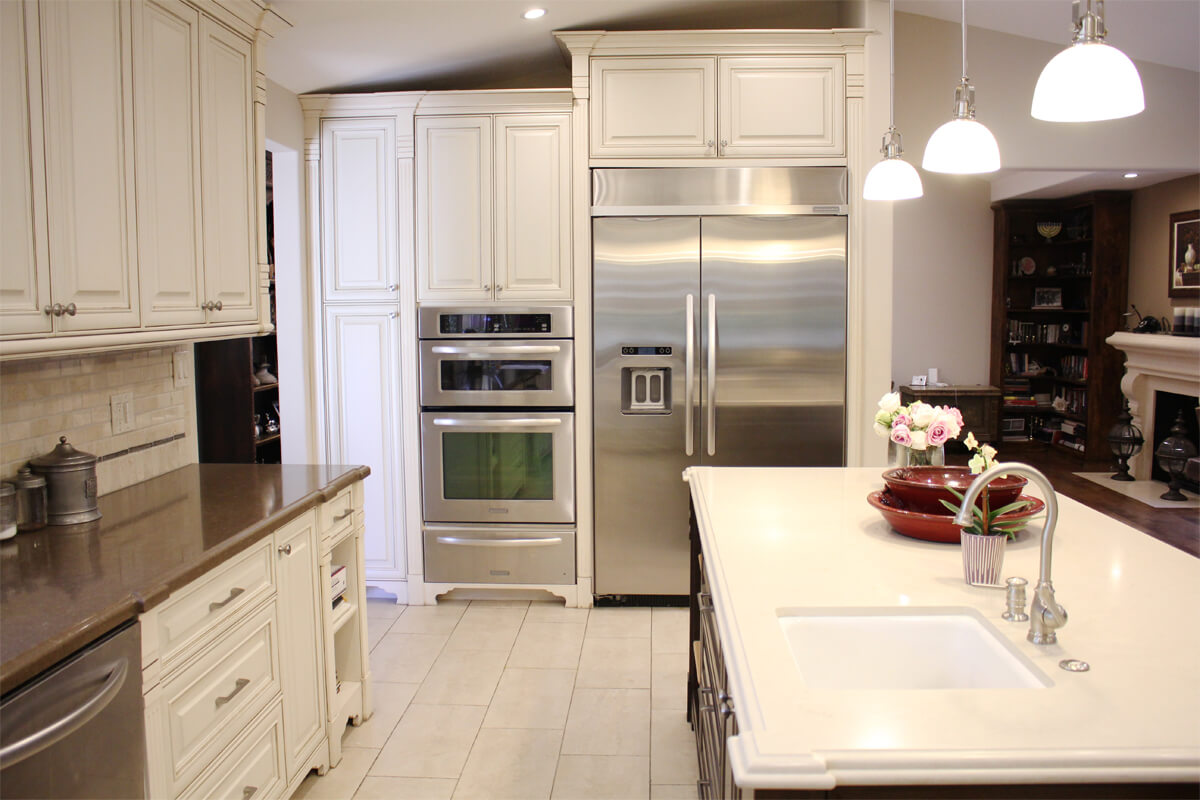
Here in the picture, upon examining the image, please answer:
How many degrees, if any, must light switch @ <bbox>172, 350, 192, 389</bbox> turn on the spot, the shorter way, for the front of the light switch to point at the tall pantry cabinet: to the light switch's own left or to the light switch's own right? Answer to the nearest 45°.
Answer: approximately 90° to the light switch's own left

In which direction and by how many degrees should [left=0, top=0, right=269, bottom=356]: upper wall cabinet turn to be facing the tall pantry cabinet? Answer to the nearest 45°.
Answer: approximately 90° to its left

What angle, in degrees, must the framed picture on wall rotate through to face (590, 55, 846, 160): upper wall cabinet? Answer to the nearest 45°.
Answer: approximately 45° to its left

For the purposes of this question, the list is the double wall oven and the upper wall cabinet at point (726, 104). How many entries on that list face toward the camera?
2

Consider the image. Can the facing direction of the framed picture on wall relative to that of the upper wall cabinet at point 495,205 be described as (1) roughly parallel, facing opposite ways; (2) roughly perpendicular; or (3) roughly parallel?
roughly perpendicular

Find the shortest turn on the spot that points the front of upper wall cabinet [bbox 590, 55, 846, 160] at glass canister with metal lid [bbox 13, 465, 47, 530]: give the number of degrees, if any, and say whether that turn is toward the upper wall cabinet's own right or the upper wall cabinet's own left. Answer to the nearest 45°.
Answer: approximately 45° to the upper wall cabinet's own right

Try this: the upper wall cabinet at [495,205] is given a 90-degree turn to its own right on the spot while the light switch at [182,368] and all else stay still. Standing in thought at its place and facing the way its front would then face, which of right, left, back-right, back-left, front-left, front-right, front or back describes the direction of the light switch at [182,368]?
front-left

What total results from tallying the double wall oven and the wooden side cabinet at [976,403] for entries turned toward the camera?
2
